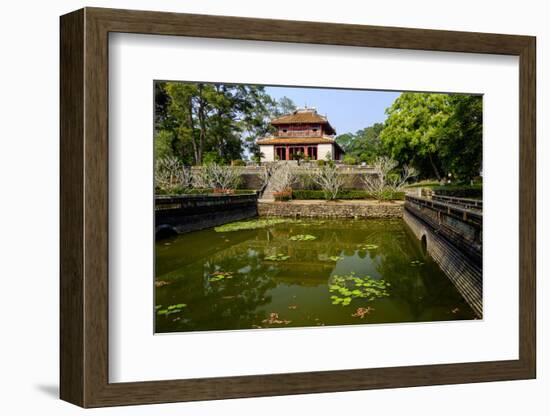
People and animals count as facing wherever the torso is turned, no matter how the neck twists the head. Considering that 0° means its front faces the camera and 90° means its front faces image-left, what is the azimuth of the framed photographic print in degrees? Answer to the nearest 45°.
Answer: approximately 315°
